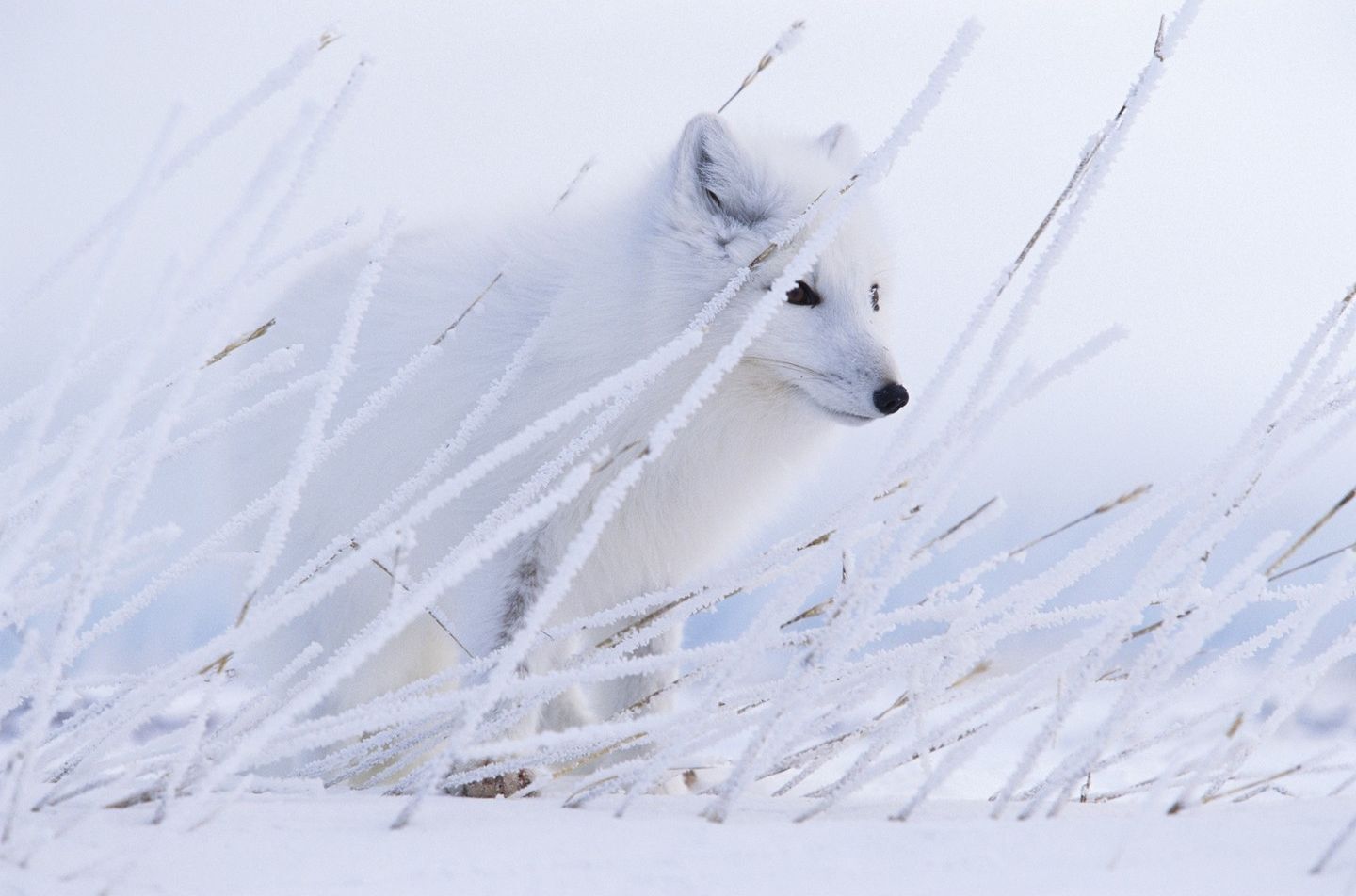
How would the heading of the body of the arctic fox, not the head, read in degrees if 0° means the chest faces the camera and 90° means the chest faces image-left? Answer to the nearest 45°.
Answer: approximately 315°
